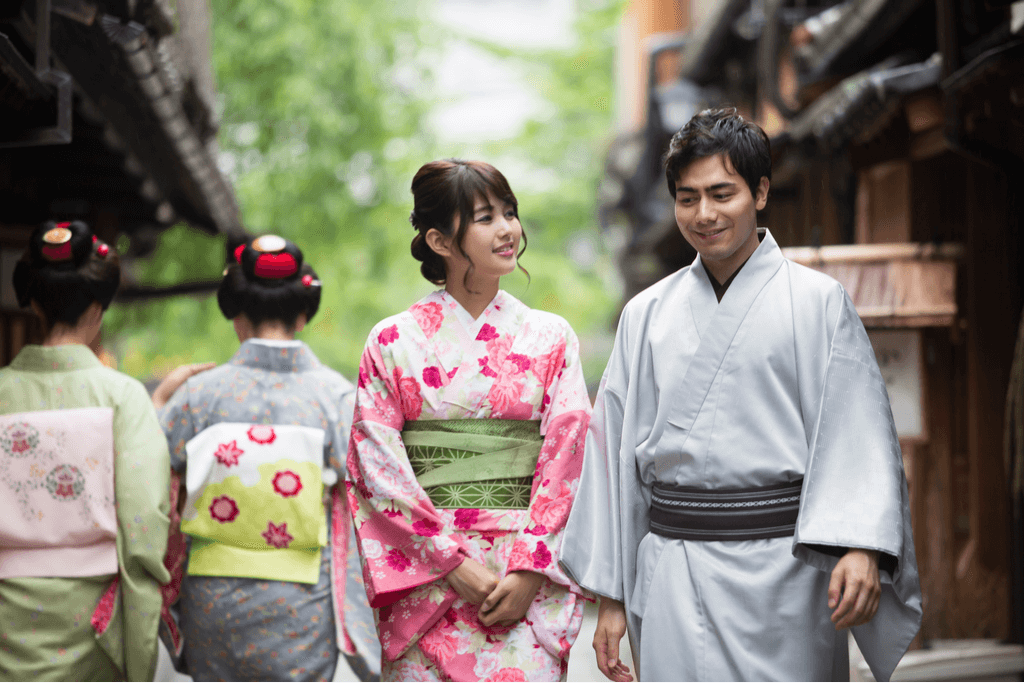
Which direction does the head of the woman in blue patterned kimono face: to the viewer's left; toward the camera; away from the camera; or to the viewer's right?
away from the camera

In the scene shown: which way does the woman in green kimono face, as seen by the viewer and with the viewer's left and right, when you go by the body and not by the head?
facing away from the viewer

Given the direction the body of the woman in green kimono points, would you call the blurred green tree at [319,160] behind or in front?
in front

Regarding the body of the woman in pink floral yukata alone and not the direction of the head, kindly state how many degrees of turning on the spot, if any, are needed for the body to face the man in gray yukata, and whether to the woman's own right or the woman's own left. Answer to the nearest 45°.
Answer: approximately 45° to the woman's own left

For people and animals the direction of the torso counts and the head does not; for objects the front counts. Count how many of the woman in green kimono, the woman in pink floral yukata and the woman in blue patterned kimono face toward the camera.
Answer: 1

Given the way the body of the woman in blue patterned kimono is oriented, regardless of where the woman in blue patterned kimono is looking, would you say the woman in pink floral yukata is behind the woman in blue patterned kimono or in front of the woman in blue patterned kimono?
behind

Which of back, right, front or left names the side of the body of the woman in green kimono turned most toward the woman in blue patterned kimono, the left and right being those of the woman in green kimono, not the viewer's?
right

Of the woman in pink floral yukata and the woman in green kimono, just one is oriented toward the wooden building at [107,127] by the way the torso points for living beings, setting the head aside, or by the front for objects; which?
the woman in green kimono

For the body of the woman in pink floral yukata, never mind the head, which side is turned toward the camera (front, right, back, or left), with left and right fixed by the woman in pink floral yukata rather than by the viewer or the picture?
front

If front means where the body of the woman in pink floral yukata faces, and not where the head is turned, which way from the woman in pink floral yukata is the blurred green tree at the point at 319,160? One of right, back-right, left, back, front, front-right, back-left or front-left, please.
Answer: back

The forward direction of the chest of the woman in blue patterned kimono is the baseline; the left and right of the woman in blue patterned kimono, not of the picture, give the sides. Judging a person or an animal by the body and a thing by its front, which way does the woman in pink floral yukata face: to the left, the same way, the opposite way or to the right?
the opposite way

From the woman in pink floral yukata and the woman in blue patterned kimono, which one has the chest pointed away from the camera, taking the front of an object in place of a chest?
the woman in blue patterned kimono

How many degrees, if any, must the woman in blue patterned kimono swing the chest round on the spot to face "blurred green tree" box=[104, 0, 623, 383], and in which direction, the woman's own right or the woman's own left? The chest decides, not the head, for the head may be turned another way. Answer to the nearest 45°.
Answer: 0° — they already face it

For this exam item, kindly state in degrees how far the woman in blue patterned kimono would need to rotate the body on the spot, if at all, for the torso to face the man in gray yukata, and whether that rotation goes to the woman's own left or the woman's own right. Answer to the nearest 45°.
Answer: approximately 135° to the woman's own right

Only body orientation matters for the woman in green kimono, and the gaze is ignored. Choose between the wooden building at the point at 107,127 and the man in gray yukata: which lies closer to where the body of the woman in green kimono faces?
the wooden building

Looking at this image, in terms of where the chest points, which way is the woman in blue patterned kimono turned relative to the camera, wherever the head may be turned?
away from the camera

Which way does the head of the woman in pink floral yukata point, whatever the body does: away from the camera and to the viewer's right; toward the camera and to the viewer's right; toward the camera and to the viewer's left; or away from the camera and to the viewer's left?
toward the camera and to the viewer's right
